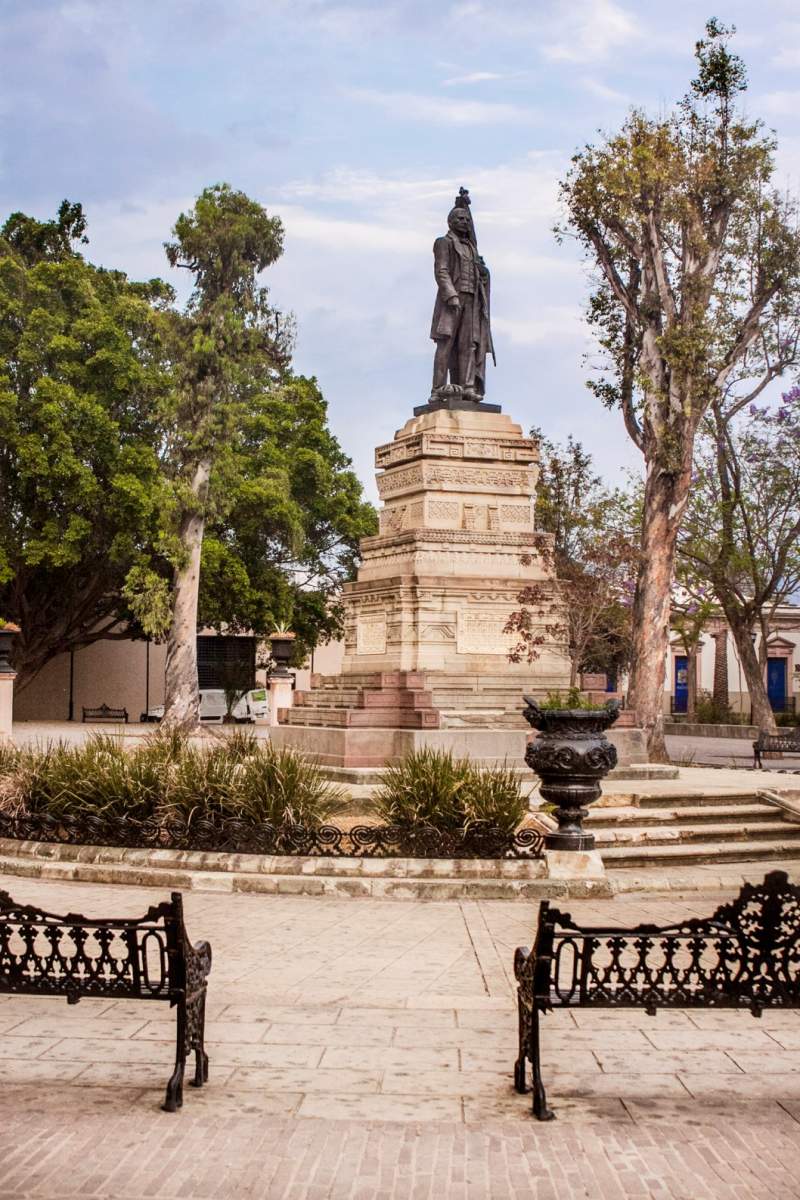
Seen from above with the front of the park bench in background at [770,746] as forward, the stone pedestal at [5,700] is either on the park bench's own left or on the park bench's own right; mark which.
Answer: on the park bench's own right

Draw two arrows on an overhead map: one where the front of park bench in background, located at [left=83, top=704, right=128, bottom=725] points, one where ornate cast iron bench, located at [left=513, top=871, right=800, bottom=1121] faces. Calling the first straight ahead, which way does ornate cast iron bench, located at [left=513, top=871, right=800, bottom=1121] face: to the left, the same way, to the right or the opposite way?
the opposite way

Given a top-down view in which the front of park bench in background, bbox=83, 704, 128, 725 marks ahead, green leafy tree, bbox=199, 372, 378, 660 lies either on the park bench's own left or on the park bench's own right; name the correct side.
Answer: on the park bench's own left

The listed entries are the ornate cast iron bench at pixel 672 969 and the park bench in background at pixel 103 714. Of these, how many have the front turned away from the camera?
1

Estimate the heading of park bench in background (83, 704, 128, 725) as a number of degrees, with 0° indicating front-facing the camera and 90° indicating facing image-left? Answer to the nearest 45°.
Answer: approximately 0°

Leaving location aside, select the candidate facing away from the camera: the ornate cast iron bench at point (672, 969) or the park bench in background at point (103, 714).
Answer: the ornate cast iron bench

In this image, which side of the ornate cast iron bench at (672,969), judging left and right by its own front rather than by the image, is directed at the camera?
back
